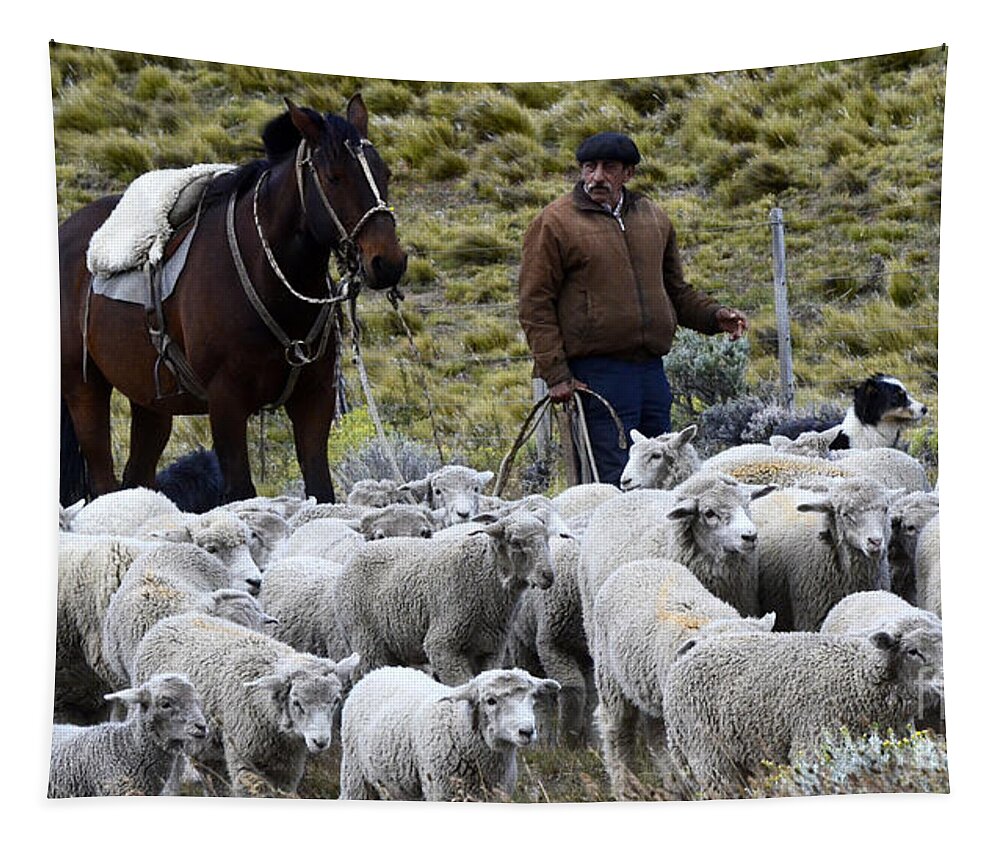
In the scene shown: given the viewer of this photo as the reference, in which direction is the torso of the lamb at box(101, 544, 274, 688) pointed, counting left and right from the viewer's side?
facing to the right of the viewer

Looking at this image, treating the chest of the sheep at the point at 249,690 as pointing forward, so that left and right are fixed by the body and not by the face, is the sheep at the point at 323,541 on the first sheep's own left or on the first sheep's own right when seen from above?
on the first sheep's own left

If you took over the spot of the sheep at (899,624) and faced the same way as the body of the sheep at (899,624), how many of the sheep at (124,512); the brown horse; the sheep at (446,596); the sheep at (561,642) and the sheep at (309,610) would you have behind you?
5

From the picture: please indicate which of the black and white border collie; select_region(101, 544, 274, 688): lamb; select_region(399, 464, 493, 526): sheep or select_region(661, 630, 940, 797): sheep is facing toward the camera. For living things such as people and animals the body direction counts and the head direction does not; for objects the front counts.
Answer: select_region(399, 464, 493, 526): sheep

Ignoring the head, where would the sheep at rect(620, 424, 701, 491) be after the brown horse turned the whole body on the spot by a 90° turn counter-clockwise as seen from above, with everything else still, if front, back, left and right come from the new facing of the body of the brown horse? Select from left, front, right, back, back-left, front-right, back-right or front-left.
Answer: front-right

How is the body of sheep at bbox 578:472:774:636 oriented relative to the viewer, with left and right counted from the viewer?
facing the viewer and to the right of the viewer

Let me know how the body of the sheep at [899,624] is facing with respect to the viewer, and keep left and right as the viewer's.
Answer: facing to the right of the viewer

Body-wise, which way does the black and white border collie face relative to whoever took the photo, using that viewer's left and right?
facing to the right of the viewer

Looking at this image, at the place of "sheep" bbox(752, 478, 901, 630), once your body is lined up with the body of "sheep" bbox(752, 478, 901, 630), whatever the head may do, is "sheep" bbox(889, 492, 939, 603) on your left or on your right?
on your left

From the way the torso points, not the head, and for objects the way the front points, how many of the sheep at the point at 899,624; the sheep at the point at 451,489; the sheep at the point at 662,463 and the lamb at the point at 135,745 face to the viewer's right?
2

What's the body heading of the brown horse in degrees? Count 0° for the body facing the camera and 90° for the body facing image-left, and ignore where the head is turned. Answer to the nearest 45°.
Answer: approximately 315°

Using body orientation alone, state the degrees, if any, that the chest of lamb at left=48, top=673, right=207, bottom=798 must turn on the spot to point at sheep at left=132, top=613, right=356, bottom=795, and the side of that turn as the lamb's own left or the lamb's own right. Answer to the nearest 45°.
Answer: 0° — it already faces it

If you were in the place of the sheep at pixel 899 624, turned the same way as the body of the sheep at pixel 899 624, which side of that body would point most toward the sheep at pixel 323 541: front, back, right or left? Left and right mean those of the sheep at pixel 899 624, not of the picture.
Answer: back

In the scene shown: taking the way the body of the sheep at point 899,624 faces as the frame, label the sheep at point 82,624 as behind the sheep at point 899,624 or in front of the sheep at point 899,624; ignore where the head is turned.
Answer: behind

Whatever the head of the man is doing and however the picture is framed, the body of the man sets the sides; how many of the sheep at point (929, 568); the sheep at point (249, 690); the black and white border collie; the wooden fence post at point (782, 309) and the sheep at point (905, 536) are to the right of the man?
1
